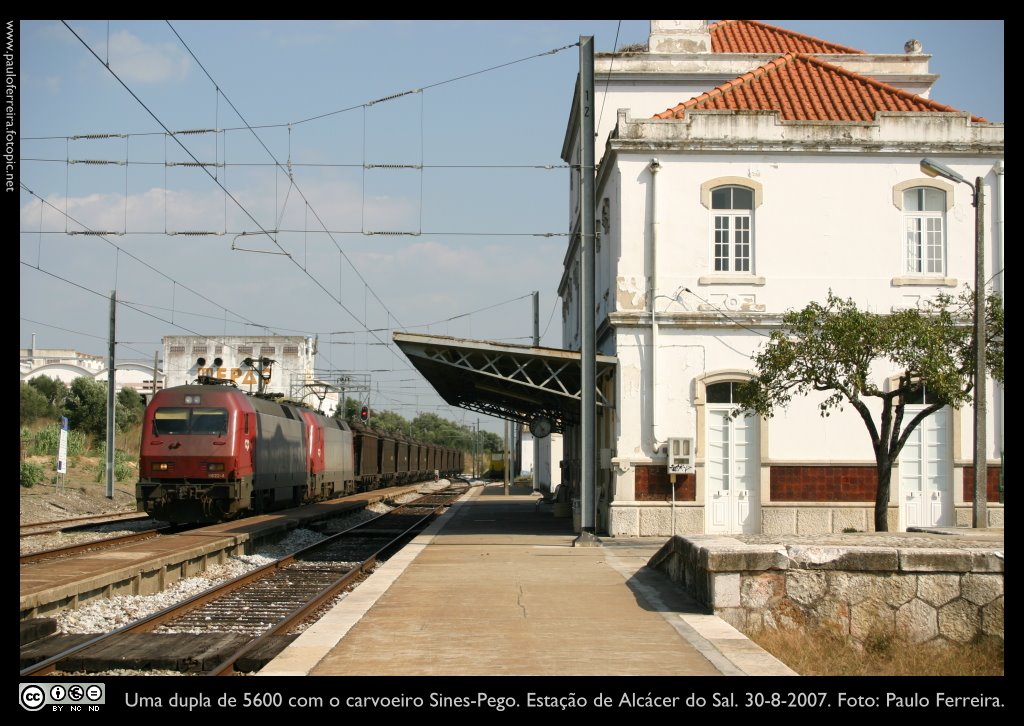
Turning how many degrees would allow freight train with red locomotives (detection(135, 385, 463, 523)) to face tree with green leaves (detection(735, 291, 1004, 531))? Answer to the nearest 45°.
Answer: approximately 45° to its left

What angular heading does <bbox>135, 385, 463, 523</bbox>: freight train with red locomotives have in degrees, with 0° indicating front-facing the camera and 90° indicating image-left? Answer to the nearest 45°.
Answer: approximately 0°

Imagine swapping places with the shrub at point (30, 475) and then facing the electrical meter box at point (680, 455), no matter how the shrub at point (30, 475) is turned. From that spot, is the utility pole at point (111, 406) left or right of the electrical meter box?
left

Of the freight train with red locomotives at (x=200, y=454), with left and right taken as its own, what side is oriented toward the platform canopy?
left
